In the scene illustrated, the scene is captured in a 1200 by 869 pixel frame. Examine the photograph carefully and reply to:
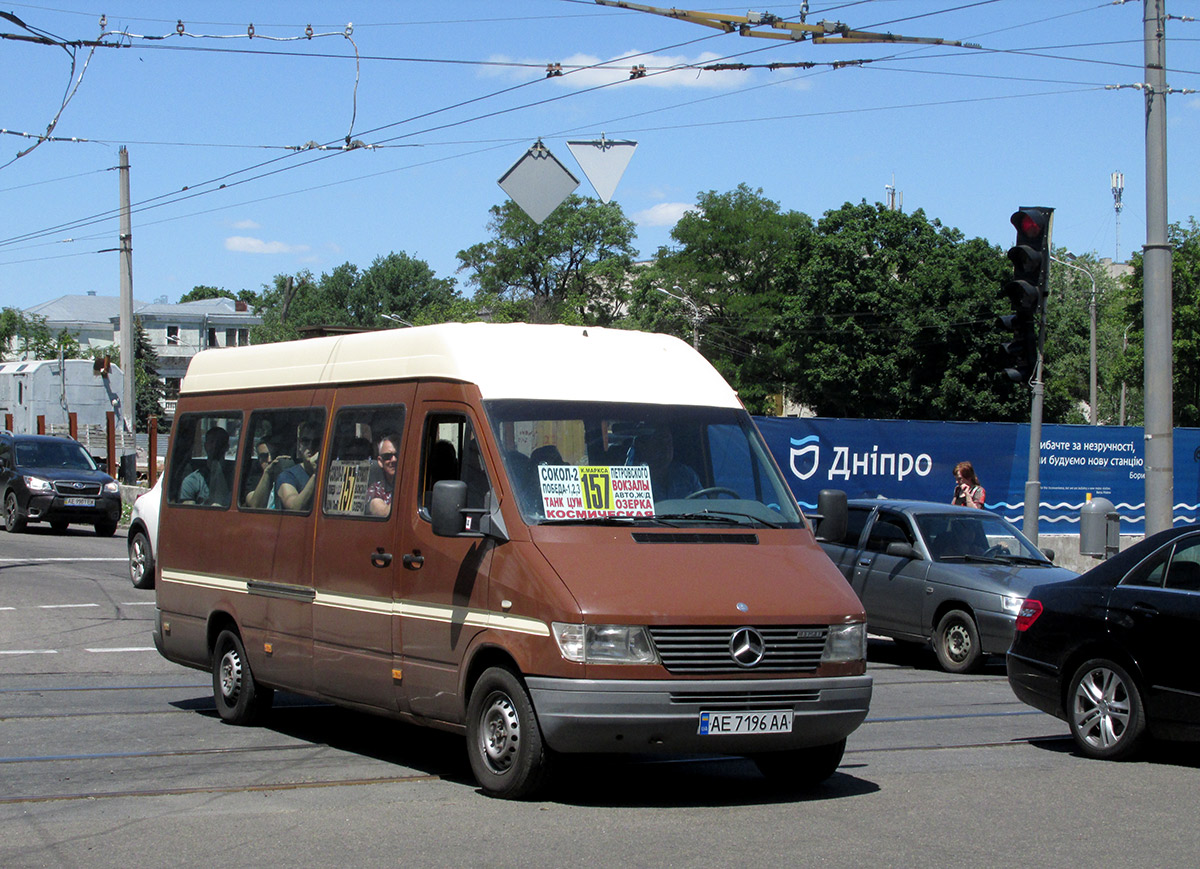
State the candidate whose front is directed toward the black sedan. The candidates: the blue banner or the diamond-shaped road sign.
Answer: the blue banner

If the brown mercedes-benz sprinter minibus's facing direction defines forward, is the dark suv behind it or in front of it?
behind

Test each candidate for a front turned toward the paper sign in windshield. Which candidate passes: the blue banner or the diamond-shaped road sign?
the blue banner

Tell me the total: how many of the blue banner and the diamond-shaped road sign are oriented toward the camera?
1

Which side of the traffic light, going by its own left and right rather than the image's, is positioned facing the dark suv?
right

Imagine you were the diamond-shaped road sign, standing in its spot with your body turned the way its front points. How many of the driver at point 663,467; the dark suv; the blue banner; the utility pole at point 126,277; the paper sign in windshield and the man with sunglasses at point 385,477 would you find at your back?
3

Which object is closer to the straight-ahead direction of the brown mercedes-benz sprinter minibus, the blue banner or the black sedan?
the black sedan

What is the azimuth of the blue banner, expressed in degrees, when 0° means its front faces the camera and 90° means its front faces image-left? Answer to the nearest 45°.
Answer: approximately 0°

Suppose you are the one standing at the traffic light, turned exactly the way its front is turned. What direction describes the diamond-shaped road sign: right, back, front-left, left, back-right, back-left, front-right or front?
front-right

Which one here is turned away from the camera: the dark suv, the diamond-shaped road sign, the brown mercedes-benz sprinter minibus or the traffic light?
the diamond-shaped road sign

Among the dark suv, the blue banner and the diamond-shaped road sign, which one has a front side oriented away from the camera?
the diamond-shaped road sign

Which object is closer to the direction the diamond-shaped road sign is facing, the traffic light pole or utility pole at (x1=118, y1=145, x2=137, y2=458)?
the utility pole

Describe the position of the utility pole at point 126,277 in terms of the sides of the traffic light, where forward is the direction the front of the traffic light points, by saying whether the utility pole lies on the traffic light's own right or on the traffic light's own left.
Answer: on the traffic light's own right

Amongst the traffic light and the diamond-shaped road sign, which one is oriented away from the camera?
the diamond-shaped road sign

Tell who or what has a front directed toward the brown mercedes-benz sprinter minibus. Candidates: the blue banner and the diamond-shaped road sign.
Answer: the blue banner

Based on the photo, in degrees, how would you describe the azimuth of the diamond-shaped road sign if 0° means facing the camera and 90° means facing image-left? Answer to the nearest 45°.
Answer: approximately 180°
